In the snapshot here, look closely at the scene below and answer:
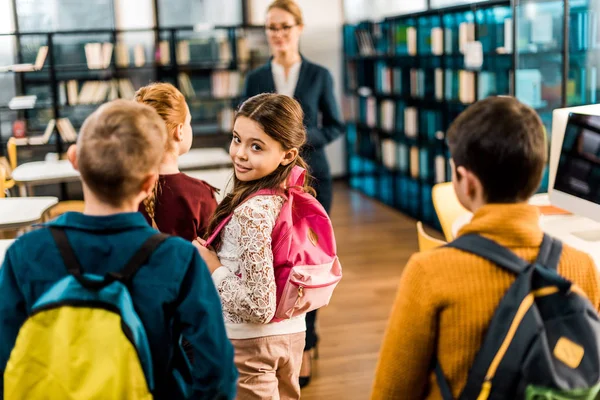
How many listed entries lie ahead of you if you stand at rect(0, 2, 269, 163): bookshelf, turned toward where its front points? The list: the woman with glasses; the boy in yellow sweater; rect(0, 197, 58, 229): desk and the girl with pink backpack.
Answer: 4

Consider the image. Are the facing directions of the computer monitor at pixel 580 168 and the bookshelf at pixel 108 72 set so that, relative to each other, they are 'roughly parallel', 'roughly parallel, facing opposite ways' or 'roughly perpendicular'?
roughly perpendicular

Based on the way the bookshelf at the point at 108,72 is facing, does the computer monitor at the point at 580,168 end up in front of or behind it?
in front

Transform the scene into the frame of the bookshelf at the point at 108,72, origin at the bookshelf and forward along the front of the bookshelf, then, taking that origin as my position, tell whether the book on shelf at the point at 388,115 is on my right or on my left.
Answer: on my left

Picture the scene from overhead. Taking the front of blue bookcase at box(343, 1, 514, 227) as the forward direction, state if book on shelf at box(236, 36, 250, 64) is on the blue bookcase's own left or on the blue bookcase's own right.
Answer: on the blue bookcase's own right

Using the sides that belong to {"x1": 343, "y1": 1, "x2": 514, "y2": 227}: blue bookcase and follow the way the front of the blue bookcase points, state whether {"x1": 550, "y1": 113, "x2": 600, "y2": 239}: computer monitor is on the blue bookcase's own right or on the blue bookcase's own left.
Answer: on the blue bookcase's own left

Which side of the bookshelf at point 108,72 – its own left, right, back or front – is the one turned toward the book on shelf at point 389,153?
left

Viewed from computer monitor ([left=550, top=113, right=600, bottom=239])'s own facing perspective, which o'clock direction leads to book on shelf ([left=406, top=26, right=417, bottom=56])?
The book on shelf is roughly at 4 o'clock from the computer monitor.

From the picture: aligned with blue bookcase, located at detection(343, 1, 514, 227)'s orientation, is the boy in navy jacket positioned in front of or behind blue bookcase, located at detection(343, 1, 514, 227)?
in front

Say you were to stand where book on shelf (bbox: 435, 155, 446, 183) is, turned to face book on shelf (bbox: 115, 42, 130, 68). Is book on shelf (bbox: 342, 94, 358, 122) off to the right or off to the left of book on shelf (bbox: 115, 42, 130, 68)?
right

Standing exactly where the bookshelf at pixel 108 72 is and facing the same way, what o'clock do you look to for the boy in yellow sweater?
The boy in yellow sweater is roughly at 12 o'clock from the bookshelf.

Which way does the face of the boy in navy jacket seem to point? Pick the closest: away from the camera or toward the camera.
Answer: away from the camera

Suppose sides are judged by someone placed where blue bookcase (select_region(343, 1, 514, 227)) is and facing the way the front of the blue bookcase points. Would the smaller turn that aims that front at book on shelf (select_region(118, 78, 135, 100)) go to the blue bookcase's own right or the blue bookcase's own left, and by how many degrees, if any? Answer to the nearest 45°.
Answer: approximately 45° to the blue bookcase's own right
